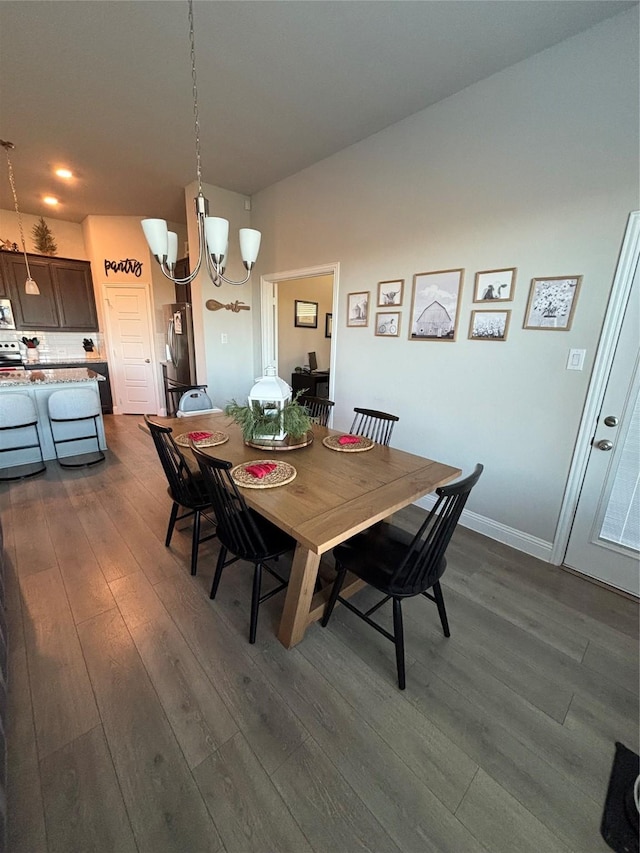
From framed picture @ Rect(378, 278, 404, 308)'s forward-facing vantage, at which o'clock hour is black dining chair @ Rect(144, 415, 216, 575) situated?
The black dining chair is roughly at 12 o'clock from the framed picture.

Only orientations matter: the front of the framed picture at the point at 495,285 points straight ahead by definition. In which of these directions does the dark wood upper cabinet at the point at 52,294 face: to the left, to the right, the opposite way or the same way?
to the left

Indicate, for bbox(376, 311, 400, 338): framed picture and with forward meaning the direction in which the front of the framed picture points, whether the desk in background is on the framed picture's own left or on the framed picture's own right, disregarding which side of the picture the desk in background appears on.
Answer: on the framed picture's own right

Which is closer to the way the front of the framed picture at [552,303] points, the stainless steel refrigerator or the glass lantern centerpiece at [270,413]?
the glass lantern centerpiece

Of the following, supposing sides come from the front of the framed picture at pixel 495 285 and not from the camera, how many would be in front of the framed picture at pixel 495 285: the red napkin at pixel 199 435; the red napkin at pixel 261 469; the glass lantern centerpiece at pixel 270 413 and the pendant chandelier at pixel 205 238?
4

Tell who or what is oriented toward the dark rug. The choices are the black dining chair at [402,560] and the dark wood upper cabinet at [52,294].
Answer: the dark wood upper cabinet

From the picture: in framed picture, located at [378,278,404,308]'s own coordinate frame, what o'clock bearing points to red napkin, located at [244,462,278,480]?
The red napkin is roughly at 11 o'clock from the framed picture.

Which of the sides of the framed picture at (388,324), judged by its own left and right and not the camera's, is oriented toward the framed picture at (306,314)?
right

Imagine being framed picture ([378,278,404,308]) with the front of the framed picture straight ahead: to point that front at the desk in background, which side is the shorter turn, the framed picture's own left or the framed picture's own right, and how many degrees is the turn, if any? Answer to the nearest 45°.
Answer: approximately 90° to the framed picture's own right

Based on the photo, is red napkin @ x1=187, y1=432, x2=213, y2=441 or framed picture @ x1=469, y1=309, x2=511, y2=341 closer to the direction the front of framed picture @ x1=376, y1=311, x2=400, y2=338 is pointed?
the red napkin

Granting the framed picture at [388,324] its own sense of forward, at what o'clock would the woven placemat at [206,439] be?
The woven placemat is roughly at 12 o'clock from the framed picture.
